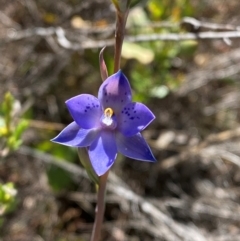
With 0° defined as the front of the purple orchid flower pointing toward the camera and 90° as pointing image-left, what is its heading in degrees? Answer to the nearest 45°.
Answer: approximately 0°
